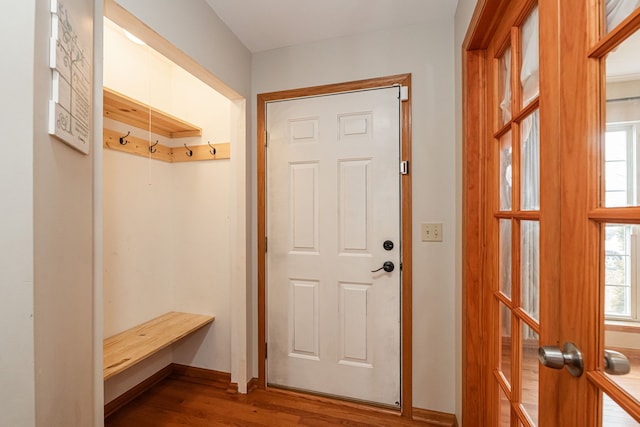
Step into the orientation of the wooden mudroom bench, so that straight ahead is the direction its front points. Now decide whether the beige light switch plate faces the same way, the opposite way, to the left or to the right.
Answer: to the right

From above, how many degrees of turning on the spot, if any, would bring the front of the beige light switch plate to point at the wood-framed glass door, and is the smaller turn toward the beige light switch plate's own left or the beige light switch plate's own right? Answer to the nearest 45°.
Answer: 0° — it already faces it

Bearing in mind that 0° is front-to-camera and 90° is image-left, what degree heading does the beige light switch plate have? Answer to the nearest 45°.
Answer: approximately 0°

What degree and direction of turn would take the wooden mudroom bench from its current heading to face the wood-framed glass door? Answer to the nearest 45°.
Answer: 0° — it already faces it

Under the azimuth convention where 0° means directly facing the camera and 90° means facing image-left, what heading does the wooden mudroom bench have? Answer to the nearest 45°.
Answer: approximately 315°

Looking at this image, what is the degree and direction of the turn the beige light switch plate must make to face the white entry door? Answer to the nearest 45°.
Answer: approximately 90° to its right

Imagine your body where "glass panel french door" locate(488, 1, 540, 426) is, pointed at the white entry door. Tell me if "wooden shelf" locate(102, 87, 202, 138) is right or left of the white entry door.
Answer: left
